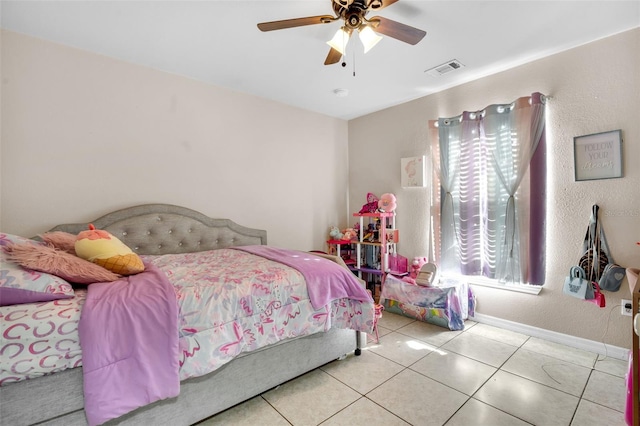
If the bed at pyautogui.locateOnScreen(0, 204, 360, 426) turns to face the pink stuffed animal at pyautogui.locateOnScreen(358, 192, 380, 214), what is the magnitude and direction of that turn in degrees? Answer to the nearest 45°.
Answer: approximately 90° to its left

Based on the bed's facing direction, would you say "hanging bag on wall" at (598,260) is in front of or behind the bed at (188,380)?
in front

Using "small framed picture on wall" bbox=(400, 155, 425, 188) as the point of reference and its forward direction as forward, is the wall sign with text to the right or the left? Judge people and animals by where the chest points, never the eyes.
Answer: on its left

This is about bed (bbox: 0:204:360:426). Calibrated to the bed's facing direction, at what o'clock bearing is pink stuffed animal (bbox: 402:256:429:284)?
The pink stuffed animal is roughly at 10 o'clock from the bed.

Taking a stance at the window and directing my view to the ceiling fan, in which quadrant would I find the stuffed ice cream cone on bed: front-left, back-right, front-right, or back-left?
front-right

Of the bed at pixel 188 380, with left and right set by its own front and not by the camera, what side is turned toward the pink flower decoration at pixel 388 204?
left

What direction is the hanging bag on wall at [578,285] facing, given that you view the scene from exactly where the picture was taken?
facing the viewer and to the left of the viewer

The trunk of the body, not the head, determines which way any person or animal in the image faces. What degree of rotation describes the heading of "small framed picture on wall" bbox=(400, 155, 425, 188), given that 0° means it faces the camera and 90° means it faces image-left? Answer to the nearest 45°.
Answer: approximately 45°

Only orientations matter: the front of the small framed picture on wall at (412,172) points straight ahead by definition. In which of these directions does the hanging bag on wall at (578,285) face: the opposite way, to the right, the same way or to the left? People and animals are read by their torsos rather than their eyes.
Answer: the same way

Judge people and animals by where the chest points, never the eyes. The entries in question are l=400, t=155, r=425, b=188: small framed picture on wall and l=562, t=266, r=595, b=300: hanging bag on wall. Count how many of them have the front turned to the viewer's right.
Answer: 0

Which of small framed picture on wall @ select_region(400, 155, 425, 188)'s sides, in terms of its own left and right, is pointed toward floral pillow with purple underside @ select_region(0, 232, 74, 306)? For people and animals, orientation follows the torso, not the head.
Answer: front
